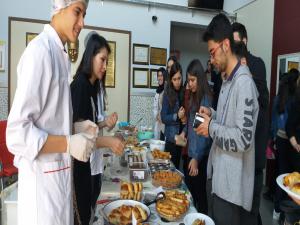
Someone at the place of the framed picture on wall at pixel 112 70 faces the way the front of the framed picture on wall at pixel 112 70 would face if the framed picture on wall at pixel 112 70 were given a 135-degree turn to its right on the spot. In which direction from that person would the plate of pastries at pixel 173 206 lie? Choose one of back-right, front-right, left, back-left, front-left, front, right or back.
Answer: back-left

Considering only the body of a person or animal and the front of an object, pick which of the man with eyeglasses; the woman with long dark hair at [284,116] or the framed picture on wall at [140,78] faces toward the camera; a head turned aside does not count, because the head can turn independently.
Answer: the framed picture on wall

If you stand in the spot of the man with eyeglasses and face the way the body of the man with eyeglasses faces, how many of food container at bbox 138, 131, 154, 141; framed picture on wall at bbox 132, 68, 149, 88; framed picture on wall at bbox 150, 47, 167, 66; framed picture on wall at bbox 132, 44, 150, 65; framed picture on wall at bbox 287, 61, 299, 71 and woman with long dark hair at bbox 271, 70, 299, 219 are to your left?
0

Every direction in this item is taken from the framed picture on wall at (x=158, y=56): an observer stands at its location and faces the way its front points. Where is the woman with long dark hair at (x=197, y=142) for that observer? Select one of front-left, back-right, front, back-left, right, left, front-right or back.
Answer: front

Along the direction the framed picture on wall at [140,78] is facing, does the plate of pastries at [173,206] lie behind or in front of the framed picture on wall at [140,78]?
in front

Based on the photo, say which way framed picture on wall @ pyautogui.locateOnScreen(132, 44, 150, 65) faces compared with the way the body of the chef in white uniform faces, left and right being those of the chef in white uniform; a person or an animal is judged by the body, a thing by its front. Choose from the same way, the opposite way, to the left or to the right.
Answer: to the right

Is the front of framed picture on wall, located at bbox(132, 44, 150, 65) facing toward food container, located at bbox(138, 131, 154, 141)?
yes

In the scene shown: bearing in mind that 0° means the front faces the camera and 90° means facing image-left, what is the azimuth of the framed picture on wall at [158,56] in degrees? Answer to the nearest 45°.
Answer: approximately 0°

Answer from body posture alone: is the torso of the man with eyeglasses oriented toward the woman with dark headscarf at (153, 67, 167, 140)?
no

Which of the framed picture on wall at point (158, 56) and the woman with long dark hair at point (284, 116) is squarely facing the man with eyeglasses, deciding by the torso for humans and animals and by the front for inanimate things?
the framed picture on wall
